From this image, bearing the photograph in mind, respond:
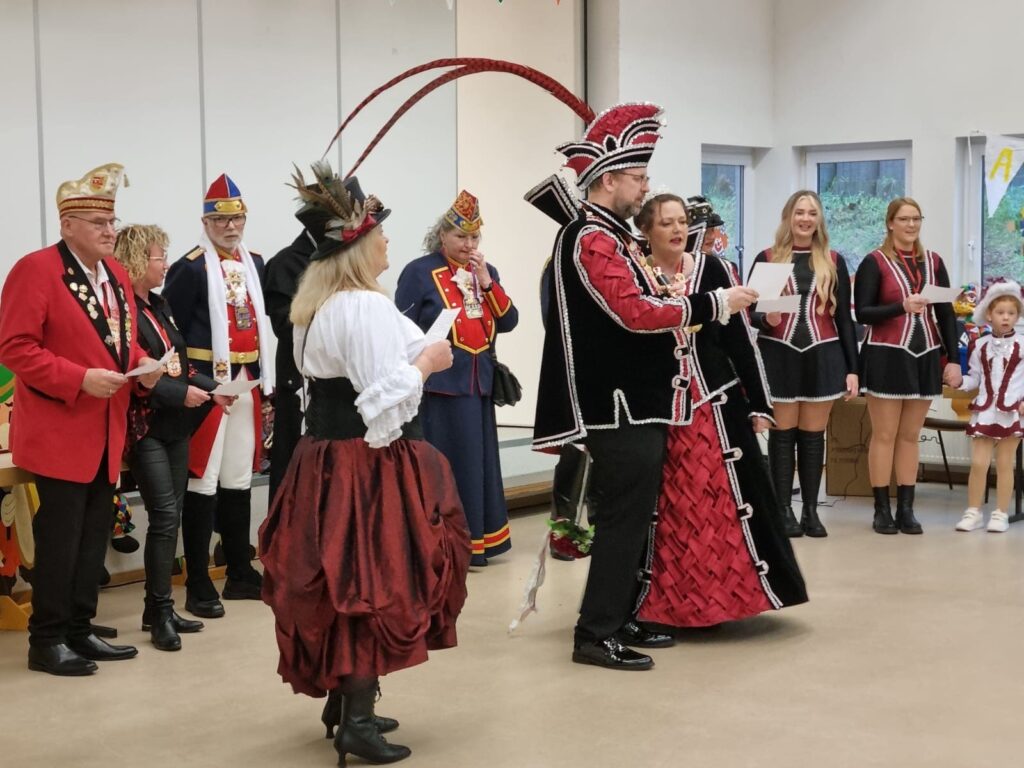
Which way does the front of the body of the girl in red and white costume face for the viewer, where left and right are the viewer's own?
facing the viewer

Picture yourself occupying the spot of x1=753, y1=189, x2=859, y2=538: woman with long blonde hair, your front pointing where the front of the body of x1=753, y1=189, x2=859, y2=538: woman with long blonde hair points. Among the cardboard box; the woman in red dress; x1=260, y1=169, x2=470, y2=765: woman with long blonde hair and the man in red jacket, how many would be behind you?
1

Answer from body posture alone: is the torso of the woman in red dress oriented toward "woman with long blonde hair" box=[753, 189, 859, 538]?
no

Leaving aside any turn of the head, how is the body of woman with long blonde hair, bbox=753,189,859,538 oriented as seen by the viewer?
toward the camera

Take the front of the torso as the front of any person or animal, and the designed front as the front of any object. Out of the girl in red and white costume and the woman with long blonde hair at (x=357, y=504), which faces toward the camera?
the girl in red and white costume

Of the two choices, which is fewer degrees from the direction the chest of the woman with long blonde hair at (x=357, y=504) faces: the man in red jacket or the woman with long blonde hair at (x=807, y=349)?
the woman with long blonde hair

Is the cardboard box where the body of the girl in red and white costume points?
no

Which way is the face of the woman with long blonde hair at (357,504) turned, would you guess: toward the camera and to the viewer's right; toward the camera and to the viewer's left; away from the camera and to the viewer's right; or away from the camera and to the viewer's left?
away from the camera and to the viewer's right

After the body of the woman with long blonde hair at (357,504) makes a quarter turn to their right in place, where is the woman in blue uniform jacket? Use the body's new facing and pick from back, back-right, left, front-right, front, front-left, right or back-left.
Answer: back

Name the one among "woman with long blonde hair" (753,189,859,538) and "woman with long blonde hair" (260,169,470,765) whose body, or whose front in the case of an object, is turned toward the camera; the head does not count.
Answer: "woman with long blonde hair" (753,189,859,538)

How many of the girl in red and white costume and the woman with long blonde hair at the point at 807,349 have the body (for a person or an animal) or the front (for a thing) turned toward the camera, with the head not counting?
2

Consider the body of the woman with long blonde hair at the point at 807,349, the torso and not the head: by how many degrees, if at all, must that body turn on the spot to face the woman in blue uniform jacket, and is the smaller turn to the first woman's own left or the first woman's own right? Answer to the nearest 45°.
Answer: approximately 45° to the first woman's own right

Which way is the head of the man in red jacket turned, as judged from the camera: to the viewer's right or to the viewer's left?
to the viewer's right

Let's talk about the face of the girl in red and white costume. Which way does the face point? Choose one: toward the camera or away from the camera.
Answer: toward the camera

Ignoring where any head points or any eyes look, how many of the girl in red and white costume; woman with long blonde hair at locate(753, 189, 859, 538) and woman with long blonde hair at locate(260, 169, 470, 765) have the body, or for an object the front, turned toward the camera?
2

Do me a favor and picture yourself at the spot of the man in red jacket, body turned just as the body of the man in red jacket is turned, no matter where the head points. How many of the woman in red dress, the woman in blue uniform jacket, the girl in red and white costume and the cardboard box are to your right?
0

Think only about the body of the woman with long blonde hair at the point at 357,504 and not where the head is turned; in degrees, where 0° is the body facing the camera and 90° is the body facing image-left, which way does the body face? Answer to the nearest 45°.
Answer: approximately 270°
